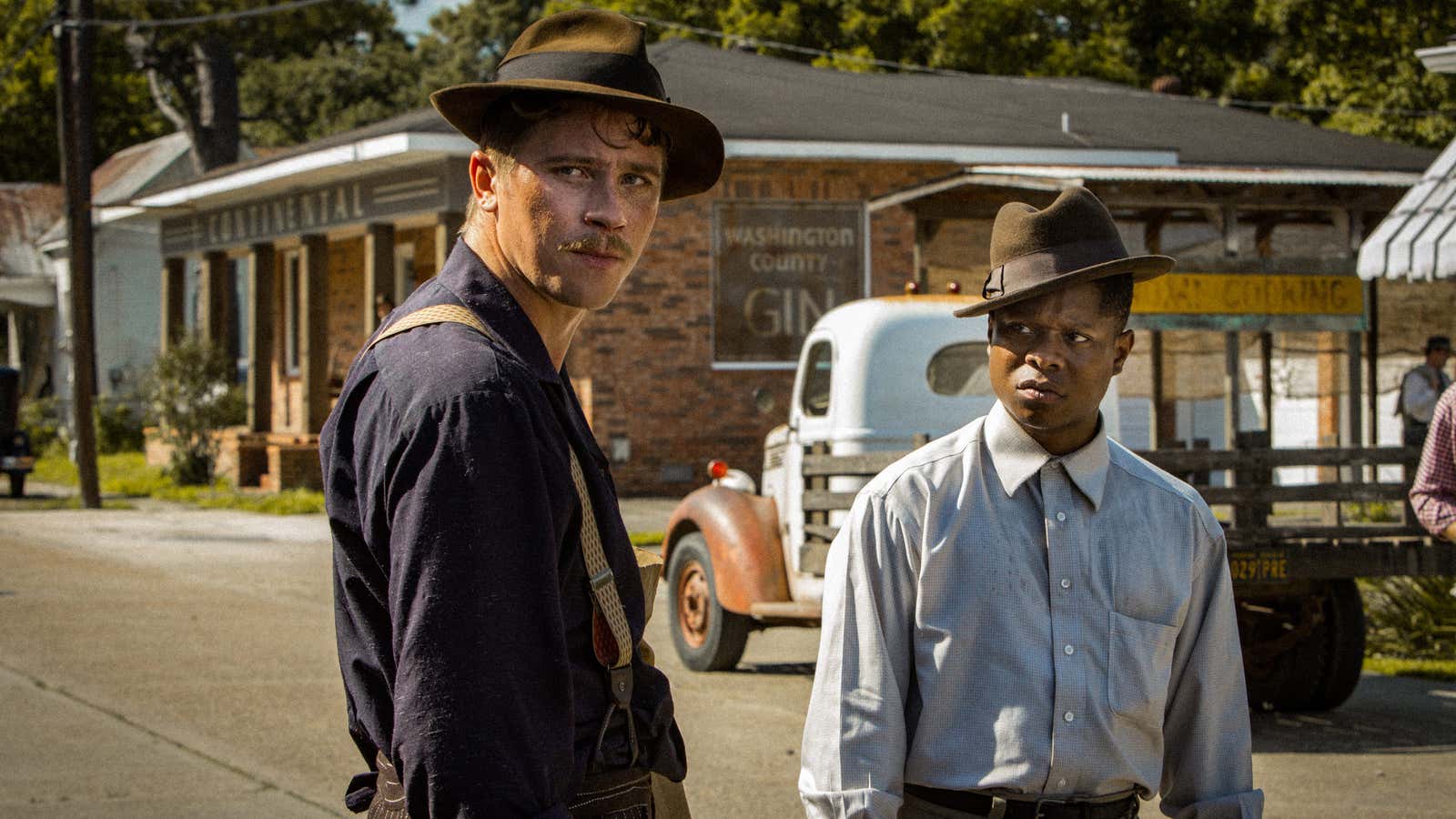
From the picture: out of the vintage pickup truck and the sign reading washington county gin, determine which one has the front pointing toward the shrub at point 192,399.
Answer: the vintage pickup truck

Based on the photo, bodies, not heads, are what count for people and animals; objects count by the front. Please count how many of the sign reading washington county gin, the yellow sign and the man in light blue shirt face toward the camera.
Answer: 3

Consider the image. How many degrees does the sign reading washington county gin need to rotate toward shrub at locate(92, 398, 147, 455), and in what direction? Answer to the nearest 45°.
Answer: approximately 135° to its right

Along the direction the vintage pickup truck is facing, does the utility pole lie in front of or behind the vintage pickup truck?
in front

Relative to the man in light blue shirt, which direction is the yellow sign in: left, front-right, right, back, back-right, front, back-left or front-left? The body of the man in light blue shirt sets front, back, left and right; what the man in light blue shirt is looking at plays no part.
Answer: back

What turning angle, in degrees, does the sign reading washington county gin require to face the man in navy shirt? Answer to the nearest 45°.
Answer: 0° — it already faces them

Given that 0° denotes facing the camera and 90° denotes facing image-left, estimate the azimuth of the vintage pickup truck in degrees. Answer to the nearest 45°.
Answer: approximately 135°

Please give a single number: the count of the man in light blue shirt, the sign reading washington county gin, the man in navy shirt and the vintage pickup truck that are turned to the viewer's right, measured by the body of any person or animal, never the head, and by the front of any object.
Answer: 1

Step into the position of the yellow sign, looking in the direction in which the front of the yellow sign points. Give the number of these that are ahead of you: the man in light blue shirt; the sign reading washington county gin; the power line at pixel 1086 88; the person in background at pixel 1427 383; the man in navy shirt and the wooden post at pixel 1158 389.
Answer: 2

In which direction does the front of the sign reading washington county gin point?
toward the camera
